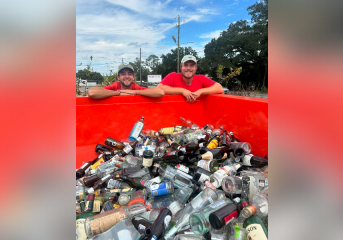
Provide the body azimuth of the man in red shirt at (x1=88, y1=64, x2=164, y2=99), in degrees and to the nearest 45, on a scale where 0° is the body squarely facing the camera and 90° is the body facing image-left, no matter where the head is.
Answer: approximately 0°

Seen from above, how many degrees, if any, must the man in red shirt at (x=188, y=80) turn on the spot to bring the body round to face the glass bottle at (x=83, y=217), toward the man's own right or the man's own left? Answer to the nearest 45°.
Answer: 0° — they already face it

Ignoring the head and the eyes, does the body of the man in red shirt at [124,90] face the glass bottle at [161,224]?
yes

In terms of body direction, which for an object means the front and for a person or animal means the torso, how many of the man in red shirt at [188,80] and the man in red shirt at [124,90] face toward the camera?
2

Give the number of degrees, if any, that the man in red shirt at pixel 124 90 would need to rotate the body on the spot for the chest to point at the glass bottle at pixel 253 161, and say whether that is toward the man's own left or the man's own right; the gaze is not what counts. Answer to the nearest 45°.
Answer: approximately 45° to the man's own left
